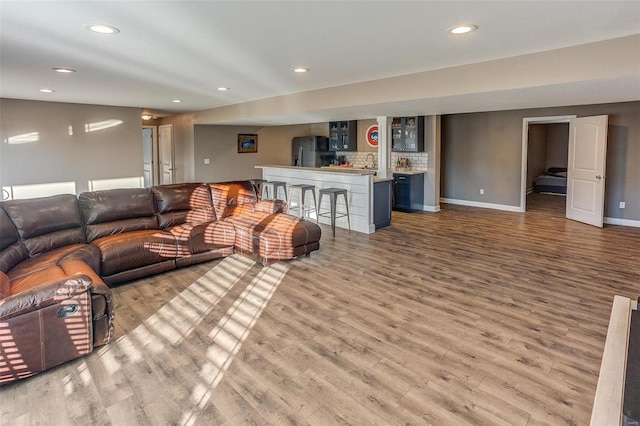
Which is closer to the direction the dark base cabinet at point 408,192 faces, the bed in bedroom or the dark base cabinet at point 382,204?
the dark base cabinet

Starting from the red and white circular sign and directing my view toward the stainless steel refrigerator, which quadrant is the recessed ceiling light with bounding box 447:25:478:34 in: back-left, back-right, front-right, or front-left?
back-left

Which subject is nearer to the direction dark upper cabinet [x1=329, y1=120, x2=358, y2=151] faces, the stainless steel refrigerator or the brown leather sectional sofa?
the brown leather sectional sofa

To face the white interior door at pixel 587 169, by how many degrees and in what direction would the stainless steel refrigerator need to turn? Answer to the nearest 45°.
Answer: approximately 90° to its left

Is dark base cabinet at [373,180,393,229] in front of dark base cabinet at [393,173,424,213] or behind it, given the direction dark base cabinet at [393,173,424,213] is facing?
in front

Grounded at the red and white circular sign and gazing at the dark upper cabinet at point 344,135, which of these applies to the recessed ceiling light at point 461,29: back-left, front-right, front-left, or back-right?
back-left

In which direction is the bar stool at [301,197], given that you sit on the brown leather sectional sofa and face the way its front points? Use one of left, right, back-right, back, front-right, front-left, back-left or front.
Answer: left

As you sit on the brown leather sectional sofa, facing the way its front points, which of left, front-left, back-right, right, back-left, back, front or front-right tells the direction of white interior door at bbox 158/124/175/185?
back-left

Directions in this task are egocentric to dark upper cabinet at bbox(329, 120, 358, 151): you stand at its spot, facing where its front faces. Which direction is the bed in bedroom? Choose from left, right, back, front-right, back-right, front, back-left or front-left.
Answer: back-left
